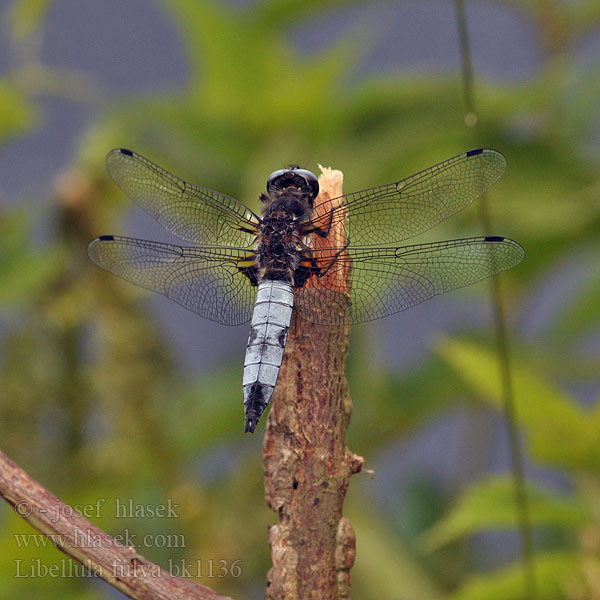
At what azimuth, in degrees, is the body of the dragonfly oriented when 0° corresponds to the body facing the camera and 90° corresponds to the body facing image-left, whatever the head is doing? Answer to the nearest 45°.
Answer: approximately 180°
